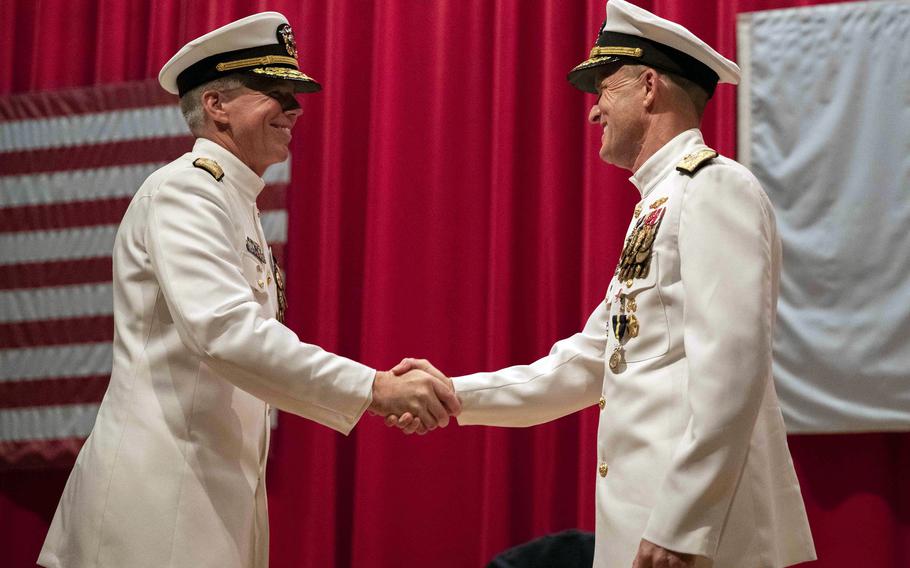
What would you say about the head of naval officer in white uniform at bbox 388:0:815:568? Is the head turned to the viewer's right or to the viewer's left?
to the viewer's left

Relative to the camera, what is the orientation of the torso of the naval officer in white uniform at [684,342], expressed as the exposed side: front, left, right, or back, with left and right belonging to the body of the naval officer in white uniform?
left

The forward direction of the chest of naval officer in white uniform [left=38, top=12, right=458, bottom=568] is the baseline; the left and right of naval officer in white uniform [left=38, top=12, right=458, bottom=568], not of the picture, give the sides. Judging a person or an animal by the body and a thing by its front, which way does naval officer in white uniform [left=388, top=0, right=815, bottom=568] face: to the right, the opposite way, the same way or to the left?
the opposite way

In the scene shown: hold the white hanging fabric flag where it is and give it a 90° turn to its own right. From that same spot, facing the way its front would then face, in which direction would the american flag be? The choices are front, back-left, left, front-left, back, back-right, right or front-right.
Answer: front

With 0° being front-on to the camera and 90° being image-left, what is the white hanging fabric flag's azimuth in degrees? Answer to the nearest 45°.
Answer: approximately 0°

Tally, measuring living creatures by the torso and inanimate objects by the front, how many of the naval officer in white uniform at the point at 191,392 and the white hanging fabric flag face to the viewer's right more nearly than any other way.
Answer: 1

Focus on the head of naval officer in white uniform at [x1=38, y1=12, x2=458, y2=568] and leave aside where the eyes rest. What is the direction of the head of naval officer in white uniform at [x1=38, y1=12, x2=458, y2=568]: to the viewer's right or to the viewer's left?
to the viewer's right

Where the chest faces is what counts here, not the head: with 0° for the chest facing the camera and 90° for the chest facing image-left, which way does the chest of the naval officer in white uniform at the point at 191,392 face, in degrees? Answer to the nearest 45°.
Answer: approximately 270°

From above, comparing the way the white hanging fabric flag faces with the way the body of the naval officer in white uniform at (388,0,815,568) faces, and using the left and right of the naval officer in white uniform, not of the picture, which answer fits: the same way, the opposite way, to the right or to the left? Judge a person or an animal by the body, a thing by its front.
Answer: to the left

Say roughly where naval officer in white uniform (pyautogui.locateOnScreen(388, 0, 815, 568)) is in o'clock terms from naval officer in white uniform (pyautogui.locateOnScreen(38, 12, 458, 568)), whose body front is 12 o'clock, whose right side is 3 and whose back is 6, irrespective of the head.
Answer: naval officer in white uniform (pyautogui.locateOnScreen(388, 0, 815, 568)) is roughly at 1 o'clock from naval officer in white uniform (pyautogui.locateOnScreen(38, 12, 458, 568)).

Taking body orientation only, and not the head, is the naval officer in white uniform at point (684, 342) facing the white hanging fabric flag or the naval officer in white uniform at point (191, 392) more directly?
the naval officer in white uniform

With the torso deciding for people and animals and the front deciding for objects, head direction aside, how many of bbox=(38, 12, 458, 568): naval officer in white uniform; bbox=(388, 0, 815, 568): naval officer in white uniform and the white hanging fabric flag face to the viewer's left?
1

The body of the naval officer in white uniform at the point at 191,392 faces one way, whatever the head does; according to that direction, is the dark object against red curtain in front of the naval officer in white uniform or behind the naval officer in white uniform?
in front
